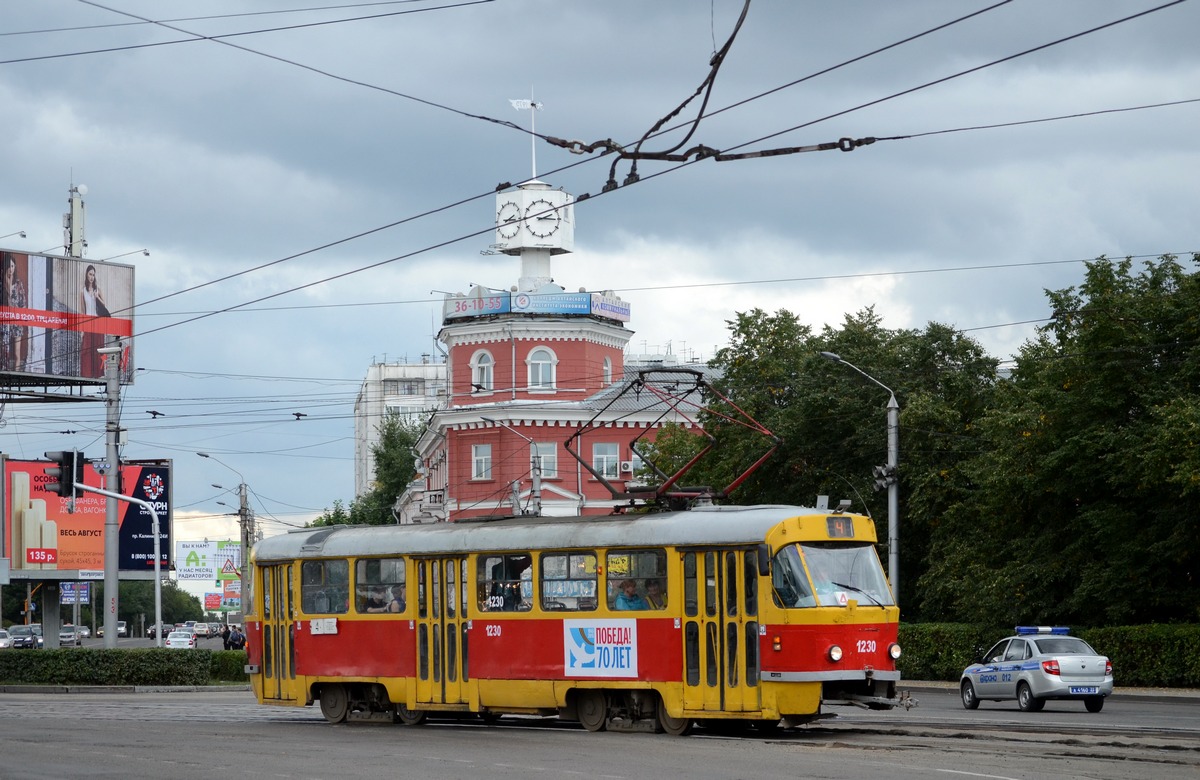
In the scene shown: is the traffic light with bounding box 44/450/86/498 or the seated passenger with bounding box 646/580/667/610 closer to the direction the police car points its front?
the traffic light

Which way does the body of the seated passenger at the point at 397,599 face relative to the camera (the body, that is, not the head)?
to the viewer's right

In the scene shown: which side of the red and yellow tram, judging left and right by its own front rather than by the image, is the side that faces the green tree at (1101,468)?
left

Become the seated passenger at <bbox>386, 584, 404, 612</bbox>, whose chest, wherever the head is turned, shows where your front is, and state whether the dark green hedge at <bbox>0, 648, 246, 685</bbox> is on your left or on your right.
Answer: on your left

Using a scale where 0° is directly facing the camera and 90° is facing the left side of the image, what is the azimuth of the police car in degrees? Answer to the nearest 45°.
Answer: approximately 135°

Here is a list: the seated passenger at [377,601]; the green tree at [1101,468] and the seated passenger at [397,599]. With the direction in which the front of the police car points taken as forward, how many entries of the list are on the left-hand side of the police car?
2

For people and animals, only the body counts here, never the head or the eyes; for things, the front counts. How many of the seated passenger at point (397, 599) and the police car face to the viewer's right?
1

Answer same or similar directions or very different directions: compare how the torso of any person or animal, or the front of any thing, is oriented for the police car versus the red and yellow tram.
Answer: very different directions

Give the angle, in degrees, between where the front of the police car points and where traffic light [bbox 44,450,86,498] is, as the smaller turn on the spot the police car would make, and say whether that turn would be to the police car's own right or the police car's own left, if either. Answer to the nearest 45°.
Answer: approximately 45° to the police car's own left

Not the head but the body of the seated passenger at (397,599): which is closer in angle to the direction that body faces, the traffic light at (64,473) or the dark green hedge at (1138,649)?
the dark green hedge

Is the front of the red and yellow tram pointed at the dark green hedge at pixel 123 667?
no

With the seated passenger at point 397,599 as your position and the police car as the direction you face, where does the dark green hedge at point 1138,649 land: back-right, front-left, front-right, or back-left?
front-left
